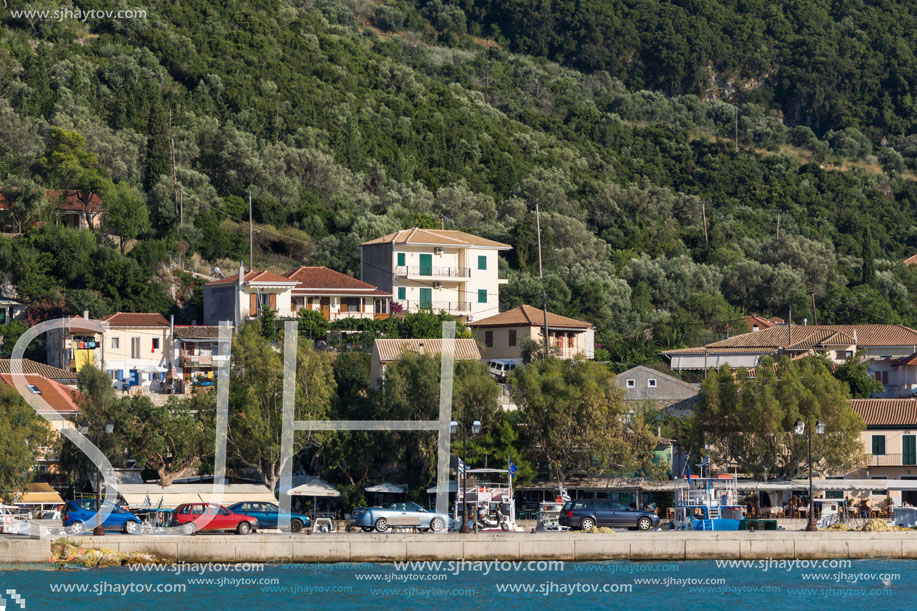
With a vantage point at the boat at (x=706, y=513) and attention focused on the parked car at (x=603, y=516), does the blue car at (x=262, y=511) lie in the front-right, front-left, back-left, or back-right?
front-right

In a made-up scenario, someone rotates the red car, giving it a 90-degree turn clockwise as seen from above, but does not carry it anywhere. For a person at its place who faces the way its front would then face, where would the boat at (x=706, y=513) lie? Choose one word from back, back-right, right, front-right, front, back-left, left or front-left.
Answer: left

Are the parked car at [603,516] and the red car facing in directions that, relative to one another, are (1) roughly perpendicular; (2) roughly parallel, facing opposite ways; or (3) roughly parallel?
roughly parallel

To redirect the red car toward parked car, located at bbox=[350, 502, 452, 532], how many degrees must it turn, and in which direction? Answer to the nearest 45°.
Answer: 0° — it already faces it

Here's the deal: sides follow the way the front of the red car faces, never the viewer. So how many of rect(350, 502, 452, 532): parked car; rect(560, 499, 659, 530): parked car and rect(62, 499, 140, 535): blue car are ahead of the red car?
2
